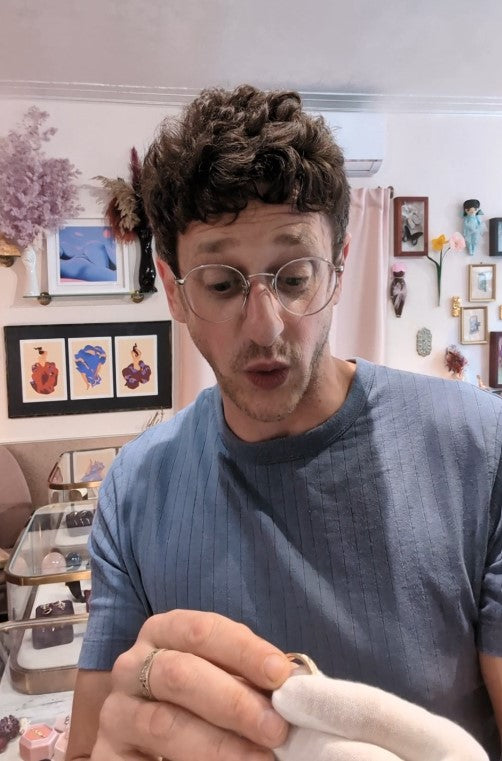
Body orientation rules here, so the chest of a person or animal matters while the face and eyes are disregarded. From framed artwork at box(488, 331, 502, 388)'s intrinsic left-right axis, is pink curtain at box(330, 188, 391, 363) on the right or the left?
on its right

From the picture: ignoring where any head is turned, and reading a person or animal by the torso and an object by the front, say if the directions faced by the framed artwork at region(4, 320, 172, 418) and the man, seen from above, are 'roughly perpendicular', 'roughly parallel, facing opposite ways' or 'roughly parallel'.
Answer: roughly parallel

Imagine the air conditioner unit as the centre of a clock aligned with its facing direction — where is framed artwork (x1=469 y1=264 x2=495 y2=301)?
The framed artwork is roughly at 8 o'clock from the air conditioner unit.

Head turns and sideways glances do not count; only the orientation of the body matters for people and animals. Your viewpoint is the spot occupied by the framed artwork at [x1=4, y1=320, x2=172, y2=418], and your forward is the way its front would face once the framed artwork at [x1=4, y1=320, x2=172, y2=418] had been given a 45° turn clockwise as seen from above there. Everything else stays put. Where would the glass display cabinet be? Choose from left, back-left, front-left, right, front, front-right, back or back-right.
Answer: front-left

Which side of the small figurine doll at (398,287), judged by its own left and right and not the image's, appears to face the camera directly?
front

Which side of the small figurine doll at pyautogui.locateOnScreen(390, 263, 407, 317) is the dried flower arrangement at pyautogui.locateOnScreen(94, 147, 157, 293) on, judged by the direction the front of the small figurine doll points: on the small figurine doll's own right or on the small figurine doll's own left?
on the small figurine doll's own right

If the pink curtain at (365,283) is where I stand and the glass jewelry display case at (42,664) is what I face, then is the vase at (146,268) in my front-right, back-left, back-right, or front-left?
front-right

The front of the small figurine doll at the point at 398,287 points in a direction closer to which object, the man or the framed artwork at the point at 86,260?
the man

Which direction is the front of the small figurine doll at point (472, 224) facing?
toward the camera

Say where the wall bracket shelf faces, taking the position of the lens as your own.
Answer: facing the viewer

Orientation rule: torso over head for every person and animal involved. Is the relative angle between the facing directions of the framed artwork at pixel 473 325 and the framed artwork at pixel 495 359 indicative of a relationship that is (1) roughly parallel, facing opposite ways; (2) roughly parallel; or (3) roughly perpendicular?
roughly parallel

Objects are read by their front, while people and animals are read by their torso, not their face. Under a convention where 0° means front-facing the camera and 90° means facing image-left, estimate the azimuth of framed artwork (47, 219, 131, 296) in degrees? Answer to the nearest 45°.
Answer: approximately 0°

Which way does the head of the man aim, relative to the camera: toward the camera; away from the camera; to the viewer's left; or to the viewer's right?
toward the camera

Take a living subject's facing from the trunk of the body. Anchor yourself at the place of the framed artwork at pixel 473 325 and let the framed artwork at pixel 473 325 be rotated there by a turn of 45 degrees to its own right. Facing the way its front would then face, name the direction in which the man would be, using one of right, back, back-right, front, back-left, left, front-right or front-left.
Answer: front-left
